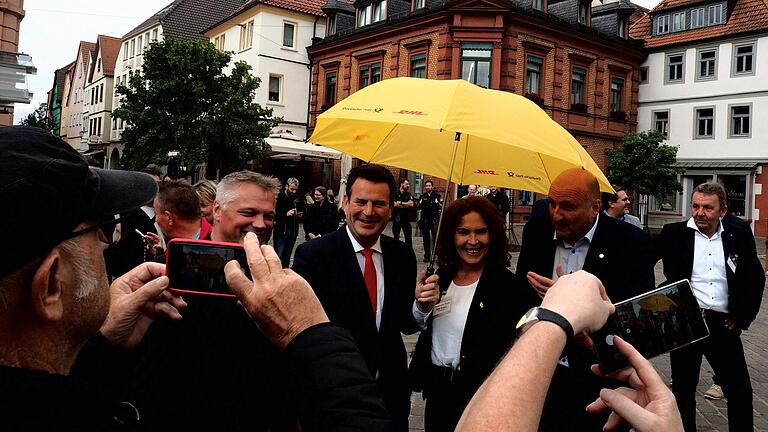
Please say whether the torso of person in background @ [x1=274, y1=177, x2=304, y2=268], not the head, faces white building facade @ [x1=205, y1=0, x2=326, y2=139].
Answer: no

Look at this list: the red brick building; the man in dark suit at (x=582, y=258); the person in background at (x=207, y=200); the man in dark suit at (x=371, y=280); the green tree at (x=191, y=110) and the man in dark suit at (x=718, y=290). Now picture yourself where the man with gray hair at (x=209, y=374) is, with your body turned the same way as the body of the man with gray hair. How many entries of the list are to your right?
0

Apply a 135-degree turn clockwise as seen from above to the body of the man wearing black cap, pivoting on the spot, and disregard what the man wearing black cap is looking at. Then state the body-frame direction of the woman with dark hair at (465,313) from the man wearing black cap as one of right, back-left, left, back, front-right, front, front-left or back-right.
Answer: back-left

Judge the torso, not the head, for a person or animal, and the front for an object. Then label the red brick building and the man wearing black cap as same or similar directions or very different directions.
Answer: very different directions

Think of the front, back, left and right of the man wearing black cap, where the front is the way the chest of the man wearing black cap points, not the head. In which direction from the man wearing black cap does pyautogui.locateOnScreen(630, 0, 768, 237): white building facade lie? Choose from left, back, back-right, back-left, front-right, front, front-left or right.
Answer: front

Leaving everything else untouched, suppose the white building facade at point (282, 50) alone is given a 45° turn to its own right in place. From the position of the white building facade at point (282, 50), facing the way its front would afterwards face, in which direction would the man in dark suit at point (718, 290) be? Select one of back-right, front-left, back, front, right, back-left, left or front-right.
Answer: left

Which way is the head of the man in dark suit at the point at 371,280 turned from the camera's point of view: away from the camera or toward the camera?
toward the camera

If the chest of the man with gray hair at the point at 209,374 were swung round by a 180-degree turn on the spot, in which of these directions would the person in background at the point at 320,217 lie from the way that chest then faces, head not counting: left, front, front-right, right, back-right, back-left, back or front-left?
front-right

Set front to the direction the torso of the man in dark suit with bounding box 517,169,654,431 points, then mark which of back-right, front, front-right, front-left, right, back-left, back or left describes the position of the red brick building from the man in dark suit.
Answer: back-right

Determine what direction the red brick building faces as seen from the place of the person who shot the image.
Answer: facing the viewer

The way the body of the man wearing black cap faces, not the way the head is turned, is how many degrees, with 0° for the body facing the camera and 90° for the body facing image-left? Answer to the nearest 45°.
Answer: approximately 225°

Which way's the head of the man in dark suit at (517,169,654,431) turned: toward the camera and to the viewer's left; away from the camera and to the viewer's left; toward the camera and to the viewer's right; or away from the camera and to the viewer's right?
toward the camera and to the viewer's left

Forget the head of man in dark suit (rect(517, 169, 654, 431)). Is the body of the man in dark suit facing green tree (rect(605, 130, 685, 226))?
no

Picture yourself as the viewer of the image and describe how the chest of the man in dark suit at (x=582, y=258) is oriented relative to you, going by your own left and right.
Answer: facing the viewer and to the left of the viewer

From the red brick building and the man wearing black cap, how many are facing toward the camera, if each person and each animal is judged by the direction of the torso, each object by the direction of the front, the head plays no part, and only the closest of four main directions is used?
1

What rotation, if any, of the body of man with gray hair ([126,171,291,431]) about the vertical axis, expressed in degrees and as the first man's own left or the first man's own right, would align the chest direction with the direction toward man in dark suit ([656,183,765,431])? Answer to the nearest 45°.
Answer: approximately 90° to the first man's own left

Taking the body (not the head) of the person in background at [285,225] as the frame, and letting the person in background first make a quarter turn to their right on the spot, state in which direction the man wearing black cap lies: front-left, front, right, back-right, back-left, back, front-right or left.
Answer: front-left

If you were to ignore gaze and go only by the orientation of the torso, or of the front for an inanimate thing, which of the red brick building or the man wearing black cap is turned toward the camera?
the red brick building

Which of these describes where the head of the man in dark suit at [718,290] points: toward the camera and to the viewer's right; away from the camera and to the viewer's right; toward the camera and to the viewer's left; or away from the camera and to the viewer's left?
toward the camera and to the viewer's left
